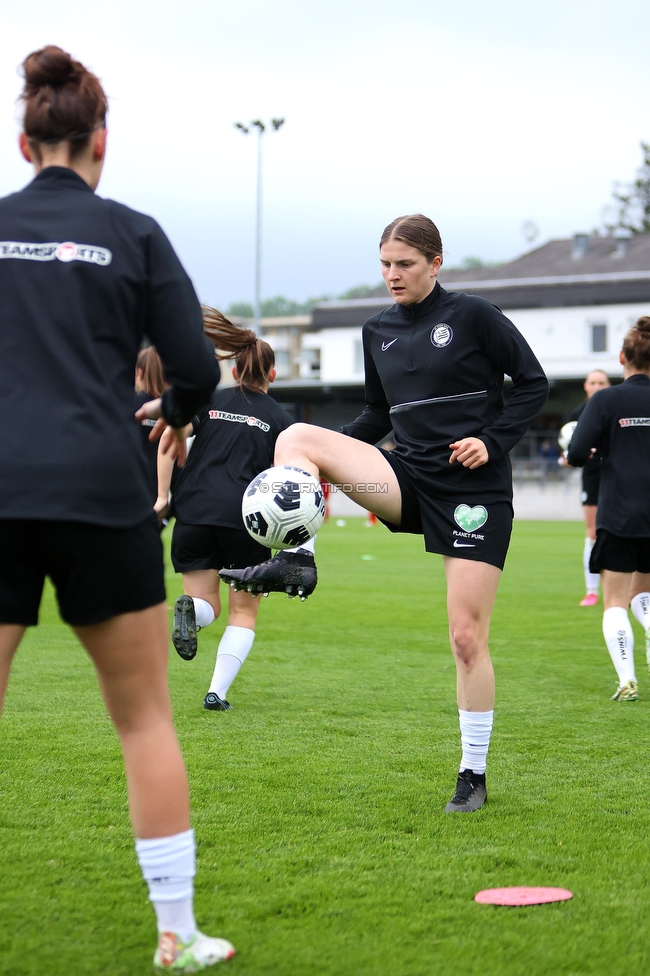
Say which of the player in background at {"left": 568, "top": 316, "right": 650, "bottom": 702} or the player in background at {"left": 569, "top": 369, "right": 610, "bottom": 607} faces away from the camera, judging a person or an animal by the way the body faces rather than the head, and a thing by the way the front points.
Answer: the player in background at {"left": 568, "top": 316, "right": 650, "bottom": 702}

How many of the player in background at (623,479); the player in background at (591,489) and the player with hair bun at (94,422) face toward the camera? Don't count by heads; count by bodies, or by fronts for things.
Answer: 1

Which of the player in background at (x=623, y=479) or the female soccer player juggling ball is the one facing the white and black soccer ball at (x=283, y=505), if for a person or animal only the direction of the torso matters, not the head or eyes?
the female soccer player juggling ball

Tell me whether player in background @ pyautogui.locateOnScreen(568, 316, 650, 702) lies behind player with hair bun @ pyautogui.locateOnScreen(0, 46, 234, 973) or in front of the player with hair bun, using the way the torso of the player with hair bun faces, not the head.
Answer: in front

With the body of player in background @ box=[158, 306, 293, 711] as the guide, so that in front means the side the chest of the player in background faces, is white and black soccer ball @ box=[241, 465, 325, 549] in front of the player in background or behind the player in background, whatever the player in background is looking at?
behind

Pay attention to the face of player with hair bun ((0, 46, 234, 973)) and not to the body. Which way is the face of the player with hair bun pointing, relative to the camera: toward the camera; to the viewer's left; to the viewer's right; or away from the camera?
away from the camera

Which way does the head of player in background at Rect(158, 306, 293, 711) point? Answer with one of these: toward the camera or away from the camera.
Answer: away from the camera

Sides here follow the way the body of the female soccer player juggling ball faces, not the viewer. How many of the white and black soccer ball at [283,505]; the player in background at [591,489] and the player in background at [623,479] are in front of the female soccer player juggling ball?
1

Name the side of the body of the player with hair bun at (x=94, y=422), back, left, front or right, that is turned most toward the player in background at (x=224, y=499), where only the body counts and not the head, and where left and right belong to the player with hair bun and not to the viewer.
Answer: front

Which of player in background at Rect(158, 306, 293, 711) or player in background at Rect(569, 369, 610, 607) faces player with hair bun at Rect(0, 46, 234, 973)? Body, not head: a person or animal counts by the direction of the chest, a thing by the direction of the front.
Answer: player in background at Rect(569, 369, 610, 607)

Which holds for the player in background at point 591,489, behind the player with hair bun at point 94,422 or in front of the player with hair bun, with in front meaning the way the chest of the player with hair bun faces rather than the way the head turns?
in front

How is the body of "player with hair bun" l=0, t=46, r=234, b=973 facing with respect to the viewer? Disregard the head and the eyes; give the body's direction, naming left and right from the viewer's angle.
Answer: facing away from the viewer

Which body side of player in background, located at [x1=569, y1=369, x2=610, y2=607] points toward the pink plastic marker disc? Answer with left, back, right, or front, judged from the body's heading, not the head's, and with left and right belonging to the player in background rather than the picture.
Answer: front

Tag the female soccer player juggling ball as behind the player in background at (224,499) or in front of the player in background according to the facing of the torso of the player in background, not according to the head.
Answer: behind

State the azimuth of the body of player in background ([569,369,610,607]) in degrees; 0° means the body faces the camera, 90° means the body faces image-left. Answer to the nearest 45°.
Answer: approximately 0°

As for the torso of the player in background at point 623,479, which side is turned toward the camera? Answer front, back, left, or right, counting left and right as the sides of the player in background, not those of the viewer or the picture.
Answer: back
